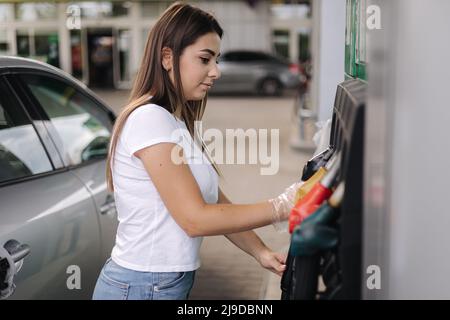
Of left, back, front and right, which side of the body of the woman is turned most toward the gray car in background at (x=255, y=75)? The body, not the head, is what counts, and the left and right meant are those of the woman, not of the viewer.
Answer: left

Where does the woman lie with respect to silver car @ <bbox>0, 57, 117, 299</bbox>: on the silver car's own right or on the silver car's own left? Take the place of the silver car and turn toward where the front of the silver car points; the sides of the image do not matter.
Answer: on the silver car's own right

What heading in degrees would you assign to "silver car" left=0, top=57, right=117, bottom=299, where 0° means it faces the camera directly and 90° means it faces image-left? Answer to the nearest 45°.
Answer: approximately 225°

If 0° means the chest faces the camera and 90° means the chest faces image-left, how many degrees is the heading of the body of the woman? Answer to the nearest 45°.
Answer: approximately 270°
